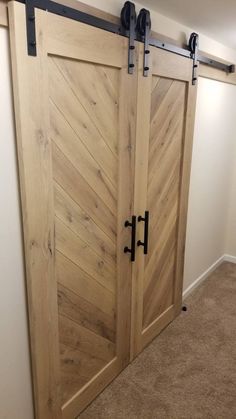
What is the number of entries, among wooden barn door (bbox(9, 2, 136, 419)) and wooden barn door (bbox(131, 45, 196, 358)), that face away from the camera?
0

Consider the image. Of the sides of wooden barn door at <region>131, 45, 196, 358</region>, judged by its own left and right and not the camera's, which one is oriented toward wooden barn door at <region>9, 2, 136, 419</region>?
right

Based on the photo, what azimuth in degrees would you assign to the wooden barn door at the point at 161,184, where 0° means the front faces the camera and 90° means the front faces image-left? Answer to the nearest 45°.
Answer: approximately 315°

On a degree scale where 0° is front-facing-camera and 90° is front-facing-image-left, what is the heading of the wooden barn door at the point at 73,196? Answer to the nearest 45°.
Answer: approximately 315°

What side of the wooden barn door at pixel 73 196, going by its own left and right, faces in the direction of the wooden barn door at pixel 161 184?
left
